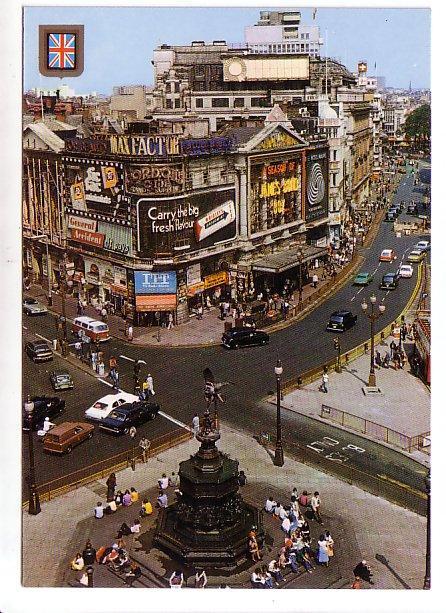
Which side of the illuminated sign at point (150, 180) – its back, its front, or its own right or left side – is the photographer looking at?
front

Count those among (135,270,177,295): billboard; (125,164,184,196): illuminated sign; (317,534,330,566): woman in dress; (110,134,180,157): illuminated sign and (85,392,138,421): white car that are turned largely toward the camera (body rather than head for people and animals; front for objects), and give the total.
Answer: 3

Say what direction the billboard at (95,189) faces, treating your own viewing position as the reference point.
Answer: facing the viewer and to the left of the viewer

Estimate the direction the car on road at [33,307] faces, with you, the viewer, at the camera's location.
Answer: facing the viewer and to the right of the viewer

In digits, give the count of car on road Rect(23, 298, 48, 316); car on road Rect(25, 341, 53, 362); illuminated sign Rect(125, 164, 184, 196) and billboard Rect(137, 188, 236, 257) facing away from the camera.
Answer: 0

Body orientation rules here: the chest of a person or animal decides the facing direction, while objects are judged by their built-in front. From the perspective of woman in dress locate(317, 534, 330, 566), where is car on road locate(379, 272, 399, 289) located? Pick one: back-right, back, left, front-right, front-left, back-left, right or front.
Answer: front

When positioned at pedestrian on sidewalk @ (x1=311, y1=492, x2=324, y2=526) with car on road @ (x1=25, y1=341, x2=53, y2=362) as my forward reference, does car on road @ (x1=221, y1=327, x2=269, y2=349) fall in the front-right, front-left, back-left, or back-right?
front-right

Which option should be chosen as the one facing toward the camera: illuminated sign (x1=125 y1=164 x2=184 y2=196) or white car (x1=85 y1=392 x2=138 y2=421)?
the illuminated sign

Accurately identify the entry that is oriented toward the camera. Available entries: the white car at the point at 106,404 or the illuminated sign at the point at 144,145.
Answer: the illuminated sign

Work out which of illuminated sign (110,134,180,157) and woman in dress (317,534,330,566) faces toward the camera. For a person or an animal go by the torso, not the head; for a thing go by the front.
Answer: the illuminated sign
